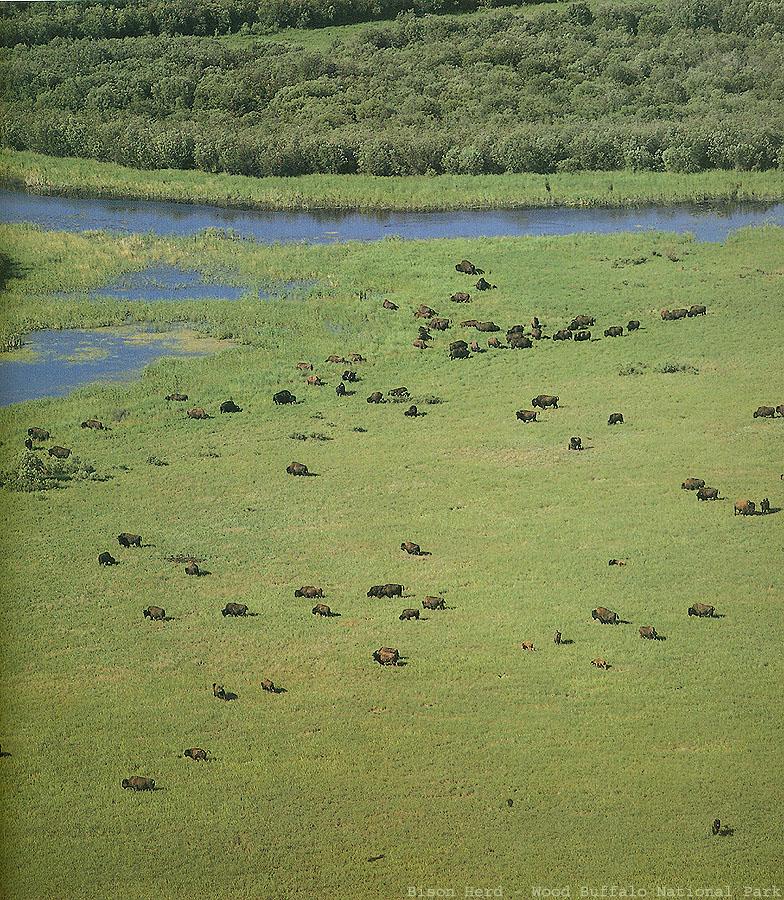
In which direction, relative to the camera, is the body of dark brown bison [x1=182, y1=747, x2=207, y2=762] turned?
to the viewer's left

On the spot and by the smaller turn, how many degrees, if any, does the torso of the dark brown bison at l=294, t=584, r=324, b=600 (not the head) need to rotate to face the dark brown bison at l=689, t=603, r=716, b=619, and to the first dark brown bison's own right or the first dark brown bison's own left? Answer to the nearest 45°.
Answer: approximately 180°

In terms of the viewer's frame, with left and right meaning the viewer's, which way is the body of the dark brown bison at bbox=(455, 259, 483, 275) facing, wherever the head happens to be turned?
facing to the left of the viewer

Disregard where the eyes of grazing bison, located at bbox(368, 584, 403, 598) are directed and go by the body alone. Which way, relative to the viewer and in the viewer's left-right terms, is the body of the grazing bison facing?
facing to the left of the viewer

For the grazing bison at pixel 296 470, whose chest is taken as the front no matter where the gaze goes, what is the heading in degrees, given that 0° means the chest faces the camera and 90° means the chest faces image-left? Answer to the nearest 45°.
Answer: approximately 90°

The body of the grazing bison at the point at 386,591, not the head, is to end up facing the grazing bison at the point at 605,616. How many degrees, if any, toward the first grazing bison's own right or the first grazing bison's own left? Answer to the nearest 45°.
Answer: approximately 180°

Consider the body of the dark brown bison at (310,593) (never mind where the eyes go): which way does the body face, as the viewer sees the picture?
to the viewer's left

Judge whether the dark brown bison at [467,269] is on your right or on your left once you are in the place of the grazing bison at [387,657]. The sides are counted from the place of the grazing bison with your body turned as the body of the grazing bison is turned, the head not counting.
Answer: on your right

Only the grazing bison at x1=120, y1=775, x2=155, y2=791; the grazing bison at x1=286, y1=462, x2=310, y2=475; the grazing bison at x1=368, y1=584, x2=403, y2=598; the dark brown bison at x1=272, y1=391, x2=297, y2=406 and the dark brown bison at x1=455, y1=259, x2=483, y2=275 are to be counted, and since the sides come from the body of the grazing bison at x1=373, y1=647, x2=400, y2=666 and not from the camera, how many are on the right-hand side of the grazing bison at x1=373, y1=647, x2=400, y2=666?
4

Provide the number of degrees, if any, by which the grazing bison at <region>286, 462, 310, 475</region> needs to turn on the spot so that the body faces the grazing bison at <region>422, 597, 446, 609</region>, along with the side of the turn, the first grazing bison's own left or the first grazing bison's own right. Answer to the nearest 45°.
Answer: approximately 90° to the first grazing bison's own left

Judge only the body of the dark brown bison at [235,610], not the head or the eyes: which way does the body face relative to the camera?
to the viewer's left

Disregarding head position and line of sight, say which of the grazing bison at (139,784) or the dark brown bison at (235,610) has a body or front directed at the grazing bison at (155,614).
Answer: the dark brown bison

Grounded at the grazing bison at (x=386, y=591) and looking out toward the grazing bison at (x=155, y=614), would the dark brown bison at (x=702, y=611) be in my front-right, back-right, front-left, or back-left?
back-left
